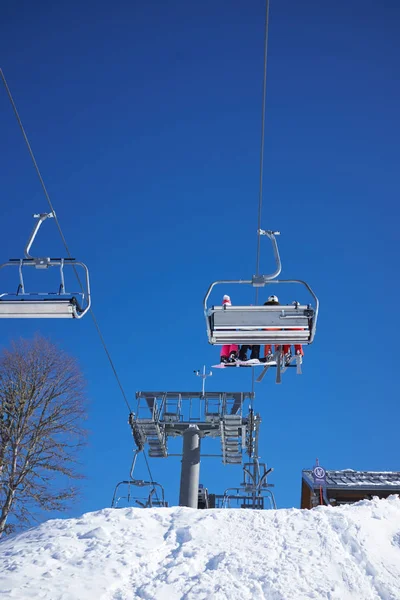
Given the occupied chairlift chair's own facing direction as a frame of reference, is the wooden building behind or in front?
in front

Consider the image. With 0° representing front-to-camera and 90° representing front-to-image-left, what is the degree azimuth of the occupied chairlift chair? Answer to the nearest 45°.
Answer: approximately 180°
